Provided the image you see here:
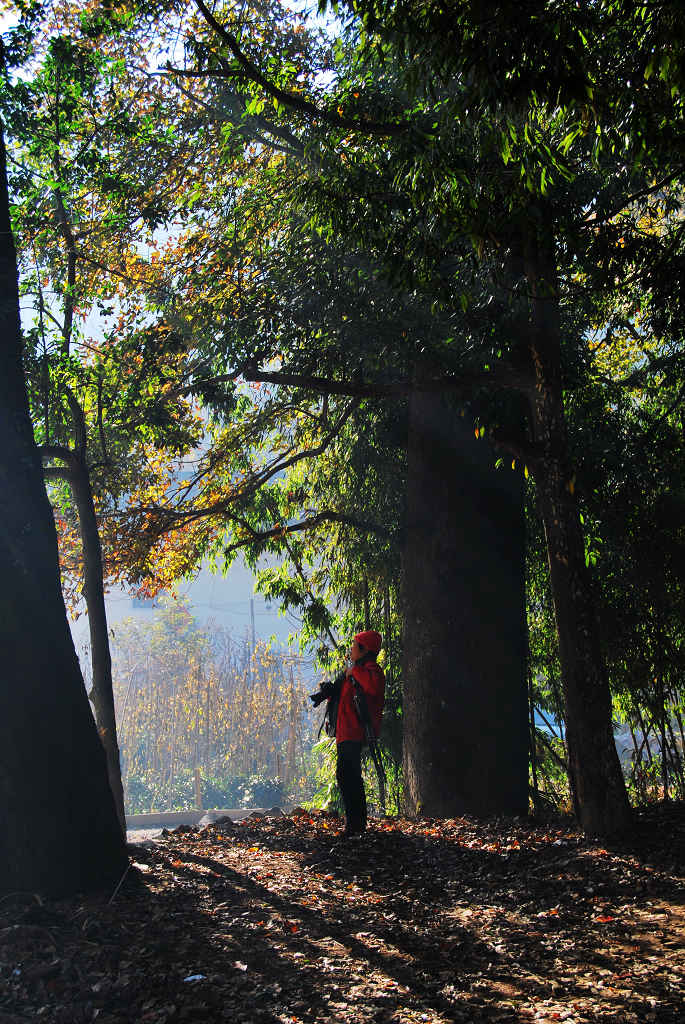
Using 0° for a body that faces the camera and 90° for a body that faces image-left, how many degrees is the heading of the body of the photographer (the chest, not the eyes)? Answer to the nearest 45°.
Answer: approximately 90°

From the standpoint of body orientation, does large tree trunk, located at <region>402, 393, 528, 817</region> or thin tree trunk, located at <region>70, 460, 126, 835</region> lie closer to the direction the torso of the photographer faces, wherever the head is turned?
the thin tree trunk

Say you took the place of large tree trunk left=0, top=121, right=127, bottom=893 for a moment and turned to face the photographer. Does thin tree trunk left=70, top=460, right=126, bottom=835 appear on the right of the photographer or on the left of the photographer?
left

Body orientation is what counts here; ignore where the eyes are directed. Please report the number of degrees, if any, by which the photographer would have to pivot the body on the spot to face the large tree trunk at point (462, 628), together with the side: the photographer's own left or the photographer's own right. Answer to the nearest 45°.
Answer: approximately 135° to the photographer's own right

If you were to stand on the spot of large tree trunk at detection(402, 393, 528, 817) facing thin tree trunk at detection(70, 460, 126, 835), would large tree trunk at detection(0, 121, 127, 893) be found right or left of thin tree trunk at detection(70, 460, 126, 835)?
left

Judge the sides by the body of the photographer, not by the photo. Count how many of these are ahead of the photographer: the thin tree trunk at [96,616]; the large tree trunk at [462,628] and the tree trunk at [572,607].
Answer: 1

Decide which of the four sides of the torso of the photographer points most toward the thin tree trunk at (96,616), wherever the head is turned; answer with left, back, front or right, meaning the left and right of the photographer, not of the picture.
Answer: front

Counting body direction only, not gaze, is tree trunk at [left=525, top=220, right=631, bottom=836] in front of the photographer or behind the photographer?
behind

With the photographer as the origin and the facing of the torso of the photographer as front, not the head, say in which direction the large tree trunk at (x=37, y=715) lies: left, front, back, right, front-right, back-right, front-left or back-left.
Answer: front-left
